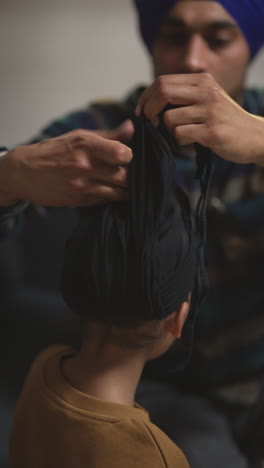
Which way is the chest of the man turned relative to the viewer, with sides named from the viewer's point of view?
facing the viewer

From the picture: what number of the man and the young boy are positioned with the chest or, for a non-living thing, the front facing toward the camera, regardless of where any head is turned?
1

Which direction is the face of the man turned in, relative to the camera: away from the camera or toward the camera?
toward the camera

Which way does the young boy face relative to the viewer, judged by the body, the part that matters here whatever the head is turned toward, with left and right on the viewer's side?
facing away from the viewer and to the right of the viewer

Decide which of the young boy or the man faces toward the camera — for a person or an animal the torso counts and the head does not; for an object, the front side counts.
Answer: the man
